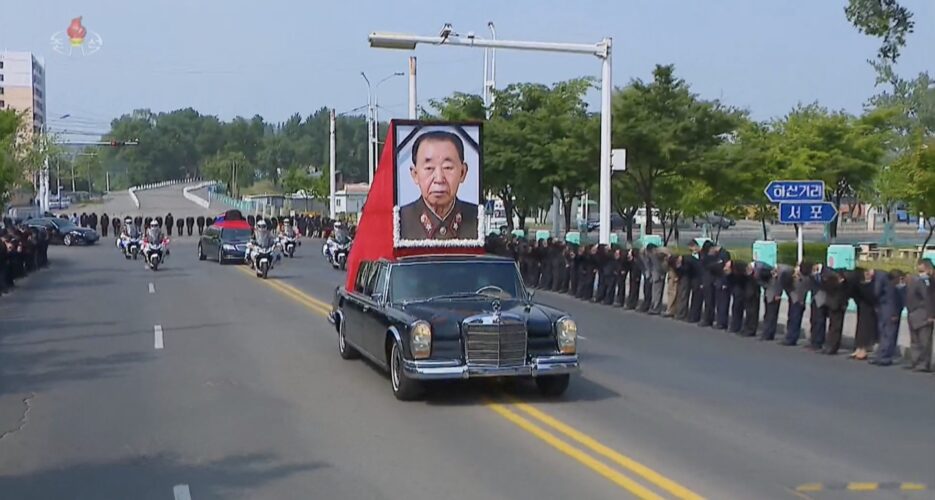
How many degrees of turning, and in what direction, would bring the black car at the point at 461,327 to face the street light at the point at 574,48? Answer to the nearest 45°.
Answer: approximately 135° to its left

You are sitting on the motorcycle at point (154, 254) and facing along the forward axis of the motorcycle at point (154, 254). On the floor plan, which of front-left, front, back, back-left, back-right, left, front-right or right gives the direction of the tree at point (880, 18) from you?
front-left

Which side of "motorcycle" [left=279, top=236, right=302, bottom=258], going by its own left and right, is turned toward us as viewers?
front

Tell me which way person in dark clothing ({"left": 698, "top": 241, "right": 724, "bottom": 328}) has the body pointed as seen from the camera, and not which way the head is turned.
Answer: to the viewer's left

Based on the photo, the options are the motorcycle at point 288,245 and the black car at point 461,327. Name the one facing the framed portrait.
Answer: the motorcycle

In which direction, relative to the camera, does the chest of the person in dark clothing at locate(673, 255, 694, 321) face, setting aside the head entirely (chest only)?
to the viewer's left

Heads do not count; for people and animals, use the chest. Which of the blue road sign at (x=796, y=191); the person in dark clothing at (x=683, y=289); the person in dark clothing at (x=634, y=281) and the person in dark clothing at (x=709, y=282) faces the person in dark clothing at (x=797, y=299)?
the blue road sign

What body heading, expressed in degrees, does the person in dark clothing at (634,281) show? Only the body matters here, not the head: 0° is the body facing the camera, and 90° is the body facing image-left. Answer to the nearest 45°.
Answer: approximately 90°

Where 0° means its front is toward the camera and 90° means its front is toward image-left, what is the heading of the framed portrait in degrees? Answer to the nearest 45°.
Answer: approximately 0°

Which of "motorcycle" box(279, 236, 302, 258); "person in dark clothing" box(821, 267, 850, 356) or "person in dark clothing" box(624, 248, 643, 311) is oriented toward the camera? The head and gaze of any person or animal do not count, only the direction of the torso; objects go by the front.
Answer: the motorcycle

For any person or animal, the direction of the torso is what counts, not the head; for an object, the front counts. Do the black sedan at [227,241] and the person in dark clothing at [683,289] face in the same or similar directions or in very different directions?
very different directions

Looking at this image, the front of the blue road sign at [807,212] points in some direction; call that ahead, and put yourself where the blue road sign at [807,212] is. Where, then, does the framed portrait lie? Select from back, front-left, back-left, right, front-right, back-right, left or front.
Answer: front-right
